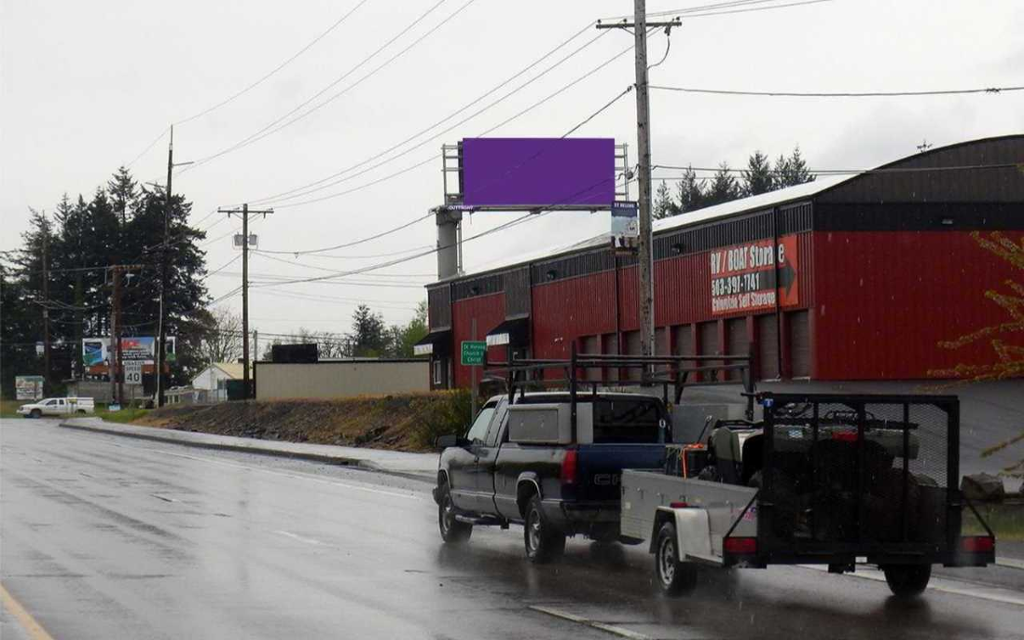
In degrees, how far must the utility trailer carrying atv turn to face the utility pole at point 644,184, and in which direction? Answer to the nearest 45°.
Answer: approximately 45° to its right

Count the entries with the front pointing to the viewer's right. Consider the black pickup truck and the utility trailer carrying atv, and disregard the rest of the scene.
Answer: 0

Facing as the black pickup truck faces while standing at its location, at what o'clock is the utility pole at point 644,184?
The utility pole is roughly at 2 o'clock from the black pickup truck.

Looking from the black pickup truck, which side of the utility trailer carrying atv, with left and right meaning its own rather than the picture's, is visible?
front

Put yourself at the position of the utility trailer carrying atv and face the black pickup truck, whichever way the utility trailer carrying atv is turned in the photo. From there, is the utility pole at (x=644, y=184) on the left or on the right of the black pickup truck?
right

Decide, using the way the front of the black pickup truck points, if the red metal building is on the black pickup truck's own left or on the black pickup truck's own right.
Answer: on the black pickup truck's own right

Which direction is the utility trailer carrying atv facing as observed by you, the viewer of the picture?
facing away from the viewer and to the left of the viewer

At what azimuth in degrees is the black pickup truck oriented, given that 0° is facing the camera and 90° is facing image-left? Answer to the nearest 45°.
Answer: approximately 135°
